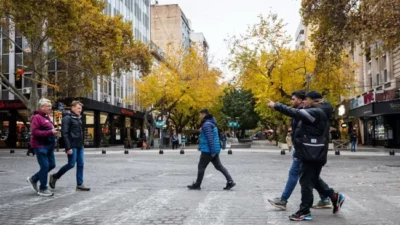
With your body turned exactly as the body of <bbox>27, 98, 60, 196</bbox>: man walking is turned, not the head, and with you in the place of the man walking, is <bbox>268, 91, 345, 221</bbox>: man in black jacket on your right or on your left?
on your right

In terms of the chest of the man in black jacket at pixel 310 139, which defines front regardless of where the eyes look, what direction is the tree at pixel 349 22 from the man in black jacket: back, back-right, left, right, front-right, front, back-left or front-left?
right

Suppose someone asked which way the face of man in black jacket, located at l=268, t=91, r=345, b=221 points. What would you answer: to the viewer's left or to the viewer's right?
to the viewer's left

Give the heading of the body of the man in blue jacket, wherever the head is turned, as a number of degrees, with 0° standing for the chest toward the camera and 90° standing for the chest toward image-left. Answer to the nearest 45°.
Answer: approximately 90°

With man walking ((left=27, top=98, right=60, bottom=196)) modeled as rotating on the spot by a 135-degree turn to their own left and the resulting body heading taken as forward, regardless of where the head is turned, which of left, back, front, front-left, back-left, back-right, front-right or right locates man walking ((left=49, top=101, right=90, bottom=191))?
right

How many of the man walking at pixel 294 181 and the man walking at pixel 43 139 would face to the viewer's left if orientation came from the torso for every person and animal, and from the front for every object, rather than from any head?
1

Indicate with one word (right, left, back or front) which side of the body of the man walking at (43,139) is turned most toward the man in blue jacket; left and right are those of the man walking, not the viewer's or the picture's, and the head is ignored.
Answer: front

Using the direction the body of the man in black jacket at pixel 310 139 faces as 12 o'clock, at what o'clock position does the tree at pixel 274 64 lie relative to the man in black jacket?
The tree is roughly at 3 o'clock from the man in black jacket.

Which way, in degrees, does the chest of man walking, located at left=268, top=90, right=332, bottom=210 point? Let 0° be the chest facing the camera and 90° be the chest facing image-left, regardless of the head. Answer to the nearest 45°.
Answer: approximately 90°

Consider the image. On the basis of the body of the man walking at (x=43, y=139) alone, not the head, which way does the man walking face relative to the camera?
to the viewer's right

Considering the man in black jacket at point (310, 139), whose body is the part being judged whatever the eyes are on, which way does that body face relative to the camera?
to the viewer's left

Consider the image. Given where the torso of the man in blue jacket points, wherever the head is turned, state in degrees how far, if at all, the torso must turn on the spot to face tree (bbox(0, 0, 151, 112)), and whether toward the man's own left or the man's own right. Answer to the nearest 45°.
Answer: approximately 45° to the man's own right
